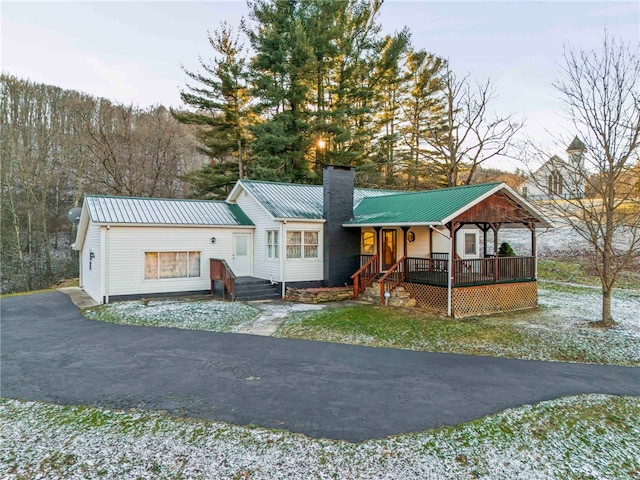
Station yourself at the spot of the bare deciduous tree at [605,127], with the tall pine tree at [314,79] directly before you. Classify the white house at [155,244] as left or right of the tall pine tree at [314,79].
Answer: left

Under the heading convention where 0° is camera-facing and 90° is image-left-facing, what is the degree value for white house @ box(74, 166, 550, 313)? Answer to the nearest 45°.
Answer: approximately 0°

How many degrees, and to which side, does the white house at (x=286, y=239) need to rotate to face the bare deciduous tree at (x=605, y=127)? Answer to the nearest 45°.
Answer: approximately 45° to its left

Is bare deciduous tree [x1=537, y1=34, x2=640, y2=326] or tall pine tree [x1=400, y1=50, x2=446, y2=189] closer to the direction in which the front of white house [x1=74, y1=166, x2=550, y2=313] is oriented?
the bare deciduous tree

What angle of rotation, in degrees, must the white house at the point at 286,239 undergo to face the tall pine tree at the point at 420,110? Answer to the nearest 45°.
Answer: approximately 135° to its left

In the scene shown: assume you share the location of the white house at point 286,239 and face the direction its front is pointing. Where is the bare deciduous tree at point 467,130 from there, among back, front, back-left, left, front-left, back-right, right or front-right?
back-left

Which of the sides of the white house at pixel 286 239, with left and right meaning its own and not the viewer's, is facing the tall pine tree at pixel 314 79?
back

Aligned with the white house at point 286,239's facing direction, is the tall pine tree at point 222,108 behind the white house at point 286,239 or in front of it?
behind
